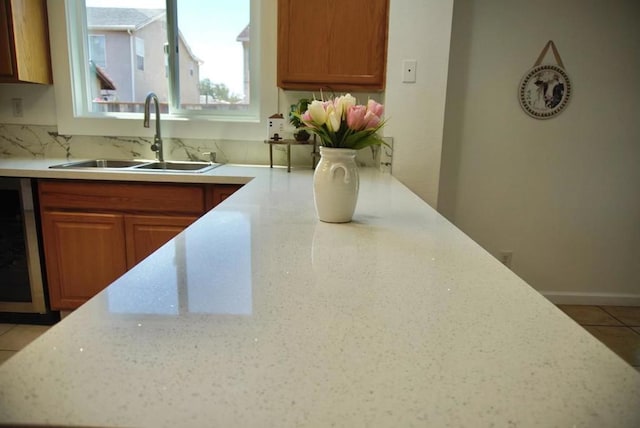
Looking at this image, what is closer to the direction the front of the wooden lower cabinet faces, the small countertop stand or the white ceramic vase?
the white ceramic vase

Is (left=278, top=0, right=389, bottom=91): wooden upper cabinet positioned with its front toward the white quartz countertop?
yes

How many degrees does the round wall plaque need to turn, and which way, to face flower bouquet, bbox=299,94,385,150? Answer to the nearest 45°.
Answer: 0° — it already faces it

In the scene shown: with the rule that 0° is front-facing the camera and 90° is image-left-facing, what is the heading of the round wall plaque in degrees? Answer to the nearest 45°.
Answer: approximately 0°

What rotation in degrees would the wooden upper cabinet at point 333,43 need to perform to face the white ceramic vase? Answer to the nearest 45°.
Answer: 0° — it already faces it

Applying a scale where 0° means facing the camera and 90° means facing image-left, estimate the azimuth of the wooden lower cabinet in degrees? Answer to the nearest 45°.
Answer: approximately 0°

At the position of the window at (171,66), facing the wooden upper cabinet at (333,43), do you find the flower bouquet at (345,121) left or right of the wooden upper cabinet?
right

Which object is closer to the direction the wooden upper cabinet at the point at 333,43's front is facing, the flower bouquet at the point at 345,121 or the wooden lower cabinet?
the flower bouquet

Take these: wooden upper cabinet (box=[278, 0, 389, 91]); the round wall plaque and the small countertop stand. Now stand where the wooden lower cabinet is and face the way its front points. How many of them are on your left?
3

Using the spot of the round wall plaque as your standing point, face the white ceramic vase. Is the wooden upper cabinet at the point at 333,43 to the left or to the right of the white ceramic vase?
right

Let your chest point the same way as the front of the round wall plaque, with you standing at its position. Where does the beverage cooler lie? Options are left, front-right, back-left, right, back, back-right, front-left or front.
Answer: front-right
